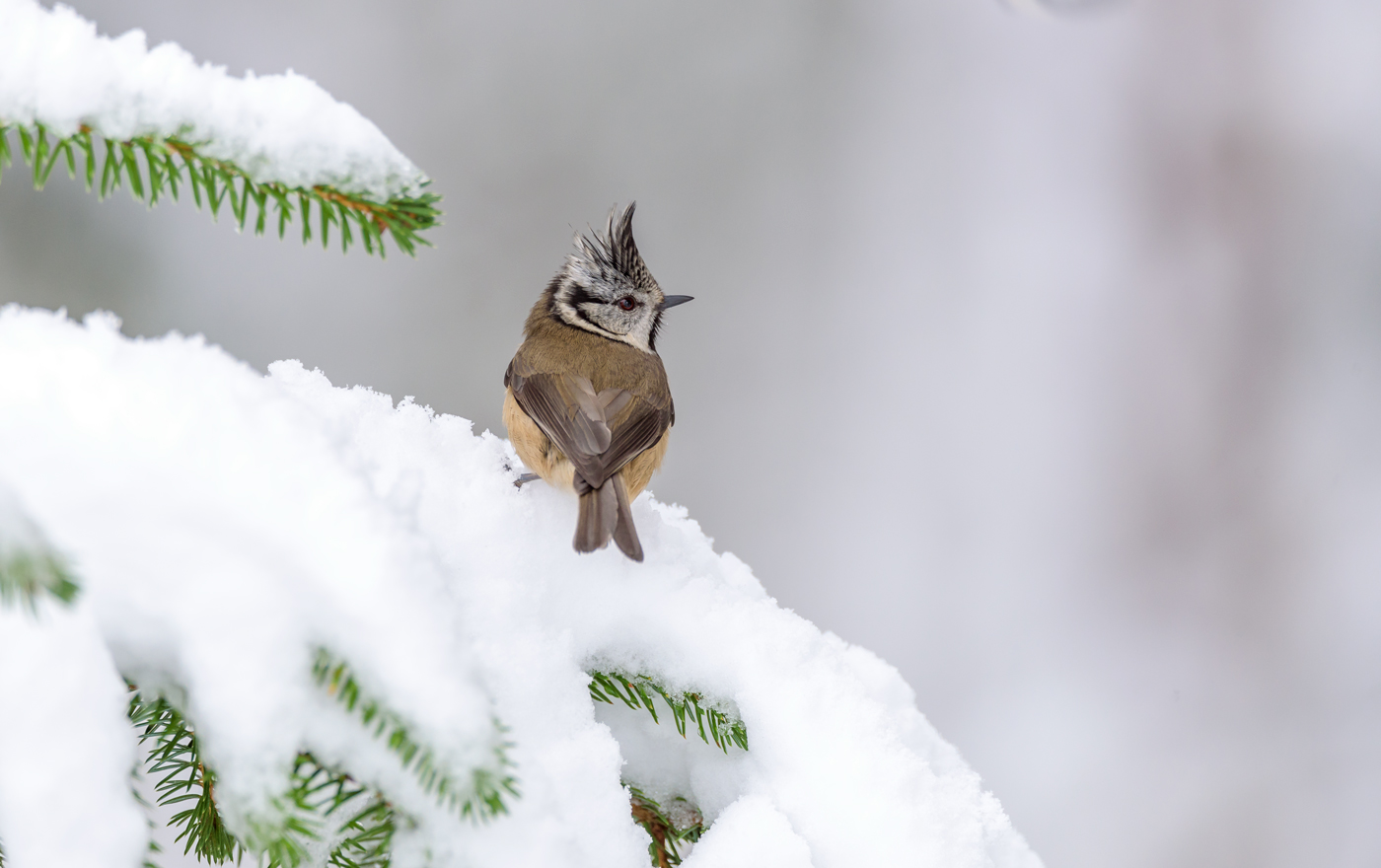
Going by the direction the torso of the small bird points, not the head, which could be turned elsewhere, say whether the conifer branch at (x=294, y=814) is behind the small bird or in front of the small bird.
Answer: behind

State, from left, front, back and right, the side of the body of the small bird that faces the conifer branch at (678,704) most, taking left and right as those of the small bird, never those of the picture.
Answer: back

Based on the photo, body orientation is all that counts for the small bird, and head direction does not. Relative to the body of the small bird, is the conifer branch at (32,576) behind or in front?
behind

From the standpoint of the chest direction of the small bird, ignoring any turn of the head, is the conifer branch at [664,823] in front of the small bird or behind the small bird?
behind

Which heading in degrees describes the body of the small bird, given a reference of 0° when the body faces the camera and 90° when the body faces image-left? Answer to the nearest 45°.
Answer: approximately 180°

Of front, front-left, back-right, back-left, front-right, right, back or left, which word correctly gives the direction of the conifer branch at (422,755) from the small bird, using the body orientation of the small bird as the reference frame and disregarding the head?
back
